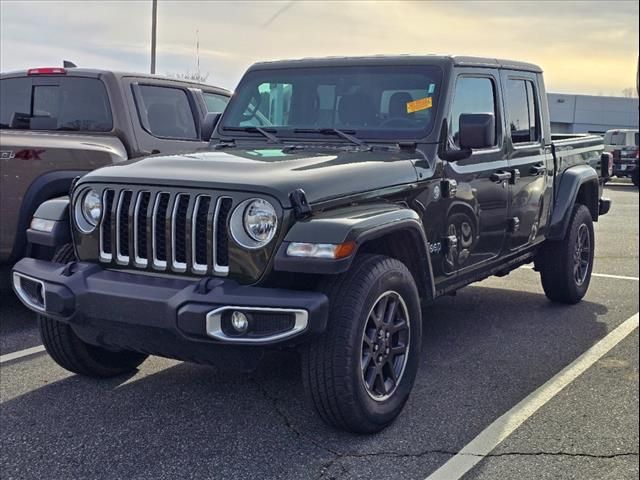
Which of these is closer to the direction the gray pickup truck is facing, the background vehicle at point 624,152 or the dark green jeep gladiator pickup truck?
the background vehicle

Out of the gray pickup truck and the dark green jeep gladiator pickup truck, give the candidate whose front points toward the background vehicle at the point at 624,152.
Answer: the gray pickup truck

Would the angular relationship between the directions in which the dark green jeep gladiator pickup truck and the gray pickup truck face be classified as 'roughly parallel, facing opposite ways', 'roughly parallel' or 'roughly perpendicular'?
roughly parallel, facing opposite ways

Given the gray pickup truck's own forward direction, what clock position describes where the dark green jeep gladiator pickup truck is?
The dark green jeep gladiator pickup truck is roughly at 4 o'clock from the gray pickup truck.

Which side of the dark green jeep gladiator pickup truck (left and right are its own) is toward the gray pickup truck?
right

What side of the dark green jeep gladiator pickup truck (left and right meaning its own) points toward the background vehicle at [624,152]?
back

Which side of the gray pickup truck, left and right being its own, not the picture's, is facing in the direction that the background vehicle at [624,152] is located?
front

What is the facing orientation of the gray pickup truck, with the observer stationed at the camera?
facing away from the viewer and to the right of the viewer

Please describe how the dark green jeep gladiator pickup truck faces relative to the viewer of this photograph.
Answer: facing the viewer and to the left of the viewer
